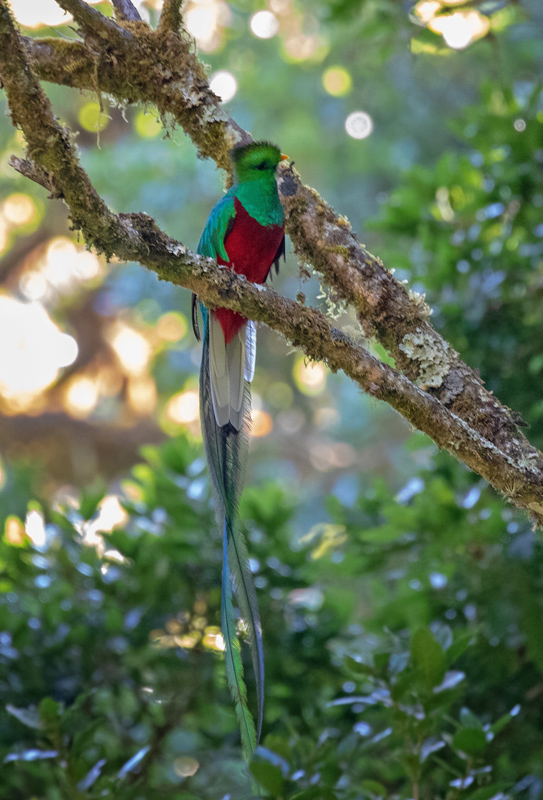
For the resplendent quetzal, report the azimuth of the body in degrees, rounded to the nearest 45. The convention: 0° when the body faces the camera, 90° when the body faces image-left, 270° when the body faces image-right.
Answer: approximately 315°
